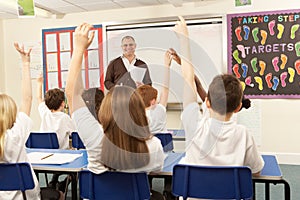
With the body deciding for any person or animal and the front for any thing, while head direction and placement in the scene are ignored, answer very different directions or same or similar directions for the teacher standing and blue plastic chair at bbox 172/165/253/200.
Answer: very different directions

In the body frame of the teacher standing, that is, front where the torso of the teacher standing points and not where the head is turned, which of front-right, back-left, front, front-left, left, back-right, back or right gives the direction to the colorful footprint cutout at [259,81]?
left

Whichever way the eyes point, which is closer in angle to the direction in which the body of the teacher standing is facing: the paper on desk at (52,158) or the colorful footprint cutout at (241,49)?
the paper on desk

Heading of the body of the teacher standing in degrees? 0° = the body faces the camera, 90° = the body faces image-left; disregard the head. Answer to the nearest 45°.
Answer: approximately 0°

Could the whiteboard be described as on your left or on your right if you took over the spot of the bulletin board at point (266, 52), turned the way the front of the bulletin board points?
on your right

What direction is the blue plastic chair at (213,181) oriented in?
away from the camera

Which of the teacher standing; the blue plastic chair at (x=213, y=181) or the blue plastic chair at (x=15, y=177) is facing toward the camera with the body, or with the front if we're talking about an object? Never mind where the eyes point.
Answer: the teacher standing

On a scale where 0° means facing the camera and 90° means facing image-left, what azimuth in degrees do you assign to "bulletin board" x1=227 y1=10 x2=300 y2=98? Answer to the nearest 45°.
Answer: approximately 0°

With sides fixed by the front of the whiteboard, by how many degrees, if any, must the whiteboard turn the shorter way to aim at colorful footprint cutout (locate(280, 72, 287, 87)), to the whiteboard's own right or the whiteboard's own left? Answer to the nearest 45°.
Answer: approximately 90° to the whiteboard's own left

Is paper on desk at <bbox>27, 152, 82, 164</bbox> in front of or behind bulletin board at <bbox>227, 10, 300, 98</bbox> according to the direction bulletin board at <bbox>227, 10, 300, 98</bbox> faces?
in front

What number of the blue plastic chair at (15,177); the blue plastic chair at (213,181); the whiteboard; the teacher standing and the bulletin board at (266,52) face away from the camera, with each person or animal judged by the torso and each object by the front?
2

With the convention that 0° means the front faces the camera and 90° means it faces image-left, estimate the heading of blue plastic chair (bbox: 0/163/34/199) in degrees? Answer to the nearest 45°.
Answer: approximately 180°
